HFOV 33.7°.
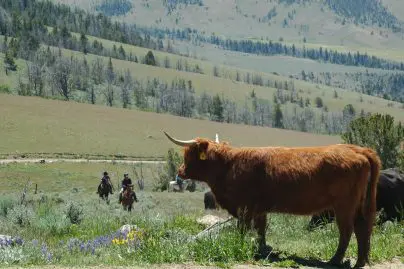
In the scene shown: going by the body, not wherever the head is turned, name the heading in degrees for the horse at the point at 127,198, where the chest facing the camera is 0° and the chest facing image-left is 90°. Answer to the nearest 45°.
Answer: approximately 0°

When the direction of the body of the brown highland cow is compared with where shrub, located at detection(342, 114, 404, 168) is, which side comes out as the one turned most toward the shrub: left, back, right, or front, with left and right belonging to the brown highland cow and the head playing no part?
right

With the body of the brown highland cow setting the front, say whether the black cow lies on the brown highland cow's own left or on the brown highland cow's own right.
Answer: on the brown highland cow's own right

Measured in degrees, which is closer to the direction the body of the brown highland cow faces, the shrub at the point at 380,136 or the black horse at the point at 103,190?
the black horse

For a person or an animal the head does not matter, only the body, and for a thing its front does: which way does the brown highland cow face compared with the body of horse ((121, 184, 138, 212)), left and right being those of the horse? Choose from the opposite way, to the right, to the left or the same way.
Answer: to the right

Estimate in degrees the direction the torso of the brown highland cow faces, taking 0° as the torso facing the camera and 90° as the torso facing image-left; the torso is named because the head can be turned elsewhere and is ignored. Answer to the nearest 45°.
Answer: approximately 90°

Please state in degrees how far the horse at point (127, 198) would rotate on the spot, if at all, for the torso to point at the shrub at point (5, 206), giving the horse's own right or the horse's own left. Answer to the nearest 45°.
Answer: approximately 45° to the horse's own right

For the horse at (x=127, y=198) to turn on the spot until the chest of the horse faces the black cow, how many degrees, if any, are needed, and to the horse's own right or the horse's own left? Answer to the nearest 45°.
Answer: approximately 45° to the horse's own left

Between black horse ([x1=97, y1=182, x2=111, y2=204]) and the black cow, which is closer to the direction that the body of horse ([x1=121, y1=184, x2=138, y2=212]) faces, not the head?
the black cow

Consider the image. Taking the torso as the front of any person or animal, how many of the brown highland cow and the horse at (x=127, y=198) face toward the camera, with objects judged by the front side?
1
